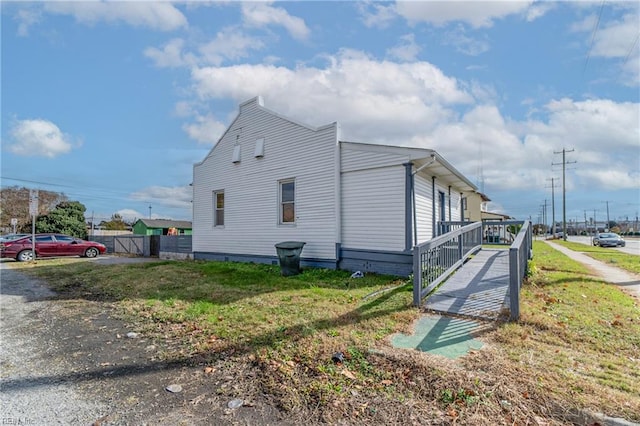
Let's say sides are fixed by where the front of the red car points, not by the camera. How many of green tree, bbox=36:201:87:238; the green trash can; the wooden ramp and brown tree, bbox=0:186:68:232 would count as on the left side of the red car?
2

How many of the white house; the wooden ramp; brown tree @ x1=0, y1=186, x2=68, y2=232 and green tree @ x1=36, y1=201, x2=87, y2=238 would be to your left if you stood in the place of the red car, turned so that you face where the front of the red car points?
2

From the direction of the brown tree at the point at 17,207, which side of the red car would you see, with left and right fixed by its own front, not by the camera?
left

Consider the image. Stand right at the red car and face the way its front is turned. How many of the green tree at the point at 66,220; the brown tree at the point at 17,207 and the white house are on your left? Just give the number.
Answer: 2

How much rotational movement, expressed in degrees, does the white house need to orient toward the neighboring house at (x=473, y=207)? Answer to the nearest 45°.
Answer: approximately 90° to its left

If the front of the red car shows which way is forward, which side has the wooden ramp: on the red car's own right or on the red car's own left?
on the red car's own right

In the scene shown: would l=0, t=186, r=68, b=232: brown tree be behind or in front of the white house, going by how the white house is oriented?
behind

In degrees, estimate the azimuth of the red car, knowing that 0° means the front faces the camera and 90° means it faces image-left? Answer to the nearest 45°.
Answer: approximately 270°

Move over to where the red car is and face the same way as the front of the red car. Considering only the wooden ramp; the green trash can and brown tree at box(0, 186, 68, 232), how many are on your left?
1

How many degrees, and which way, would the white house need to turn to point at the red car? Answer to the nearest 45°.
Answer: approximately 180°

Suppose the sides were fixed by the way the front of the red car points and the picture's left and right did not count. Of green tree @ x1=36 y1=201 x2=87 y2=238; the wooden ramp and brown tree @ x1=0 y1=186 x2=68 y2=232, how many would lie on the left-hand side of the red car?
2

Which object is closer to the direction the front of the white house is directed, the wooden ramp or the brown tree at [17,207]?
the wooden ramp

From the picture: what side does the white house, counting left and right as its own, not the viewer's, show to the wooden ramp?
front

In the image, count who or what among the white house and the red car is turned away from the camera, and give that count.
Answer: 0

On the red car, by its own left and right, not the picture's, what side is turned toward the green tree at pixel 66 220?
left
